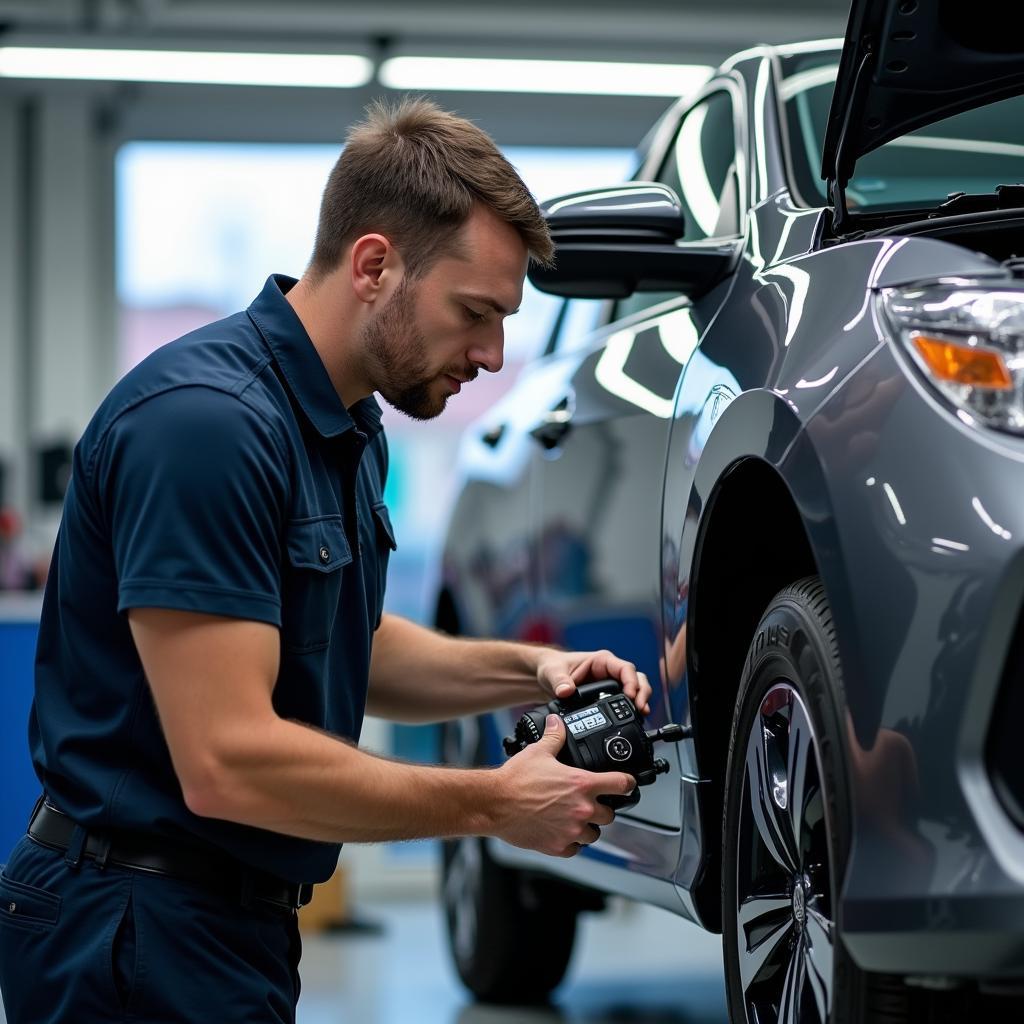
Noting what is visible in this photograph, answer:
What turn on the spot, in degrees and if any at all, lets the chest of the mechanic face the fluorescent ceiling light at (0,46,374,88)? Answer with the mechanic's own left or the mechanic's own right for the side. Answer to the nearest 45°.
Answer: approximately 90° to the mechanic's own left

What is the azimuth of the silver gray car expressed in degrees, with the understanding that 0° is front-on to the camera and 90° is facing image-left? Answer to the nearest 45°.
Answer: approximately 315°

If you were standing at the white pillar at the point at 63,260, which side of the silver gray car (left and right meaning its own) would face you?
back

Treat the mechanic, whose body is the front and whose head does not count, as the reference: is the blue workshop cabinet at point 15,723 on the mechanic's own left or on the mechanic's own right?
on the mechanic's own left

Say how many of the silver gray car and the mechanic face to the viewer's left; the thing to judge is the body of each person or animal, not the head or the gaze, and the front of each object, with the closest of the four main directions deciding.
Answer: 0

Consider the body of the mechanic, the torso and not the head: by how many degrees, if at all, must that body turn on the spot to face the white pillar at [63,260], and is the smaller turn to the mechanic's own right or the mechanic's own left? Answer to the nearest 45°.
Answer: approximately 90° to the mechanic's own left

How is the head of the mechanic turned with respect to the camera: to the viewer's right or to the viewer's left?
to the viewer's right

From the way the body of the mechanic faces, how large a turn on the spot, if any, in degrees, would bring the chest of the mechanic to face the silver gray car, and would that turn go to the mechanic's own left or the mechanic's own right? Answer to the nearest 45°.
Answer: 0° — they already face it

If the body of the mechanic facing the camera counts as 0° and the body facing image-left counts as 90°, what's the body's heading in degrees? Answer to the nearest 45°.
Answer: approximately 270°

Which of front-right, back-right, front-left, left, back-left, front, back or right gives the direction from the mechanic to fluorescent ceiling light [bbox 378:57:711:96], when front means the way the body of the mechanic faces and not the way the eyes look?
left
